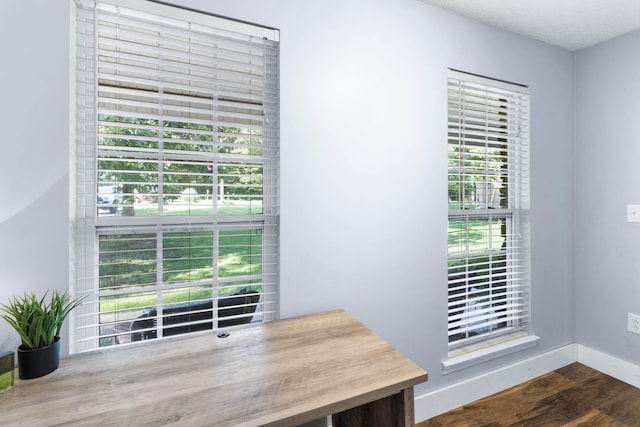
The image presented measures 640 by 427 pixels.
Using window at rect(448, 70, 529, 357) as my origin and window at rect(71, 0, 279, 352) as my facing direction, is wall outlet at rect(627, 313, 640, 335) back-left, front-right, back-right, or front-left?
back-left

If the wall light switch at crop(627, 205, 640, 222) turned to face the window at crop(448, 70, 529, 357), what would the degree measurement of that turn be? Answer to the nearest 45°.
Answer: approximately 45° to its right

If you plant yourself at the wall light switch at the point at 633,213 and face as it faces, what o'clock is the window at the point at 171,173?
The window is roughly at 1 o'clock from the wall light switch.
